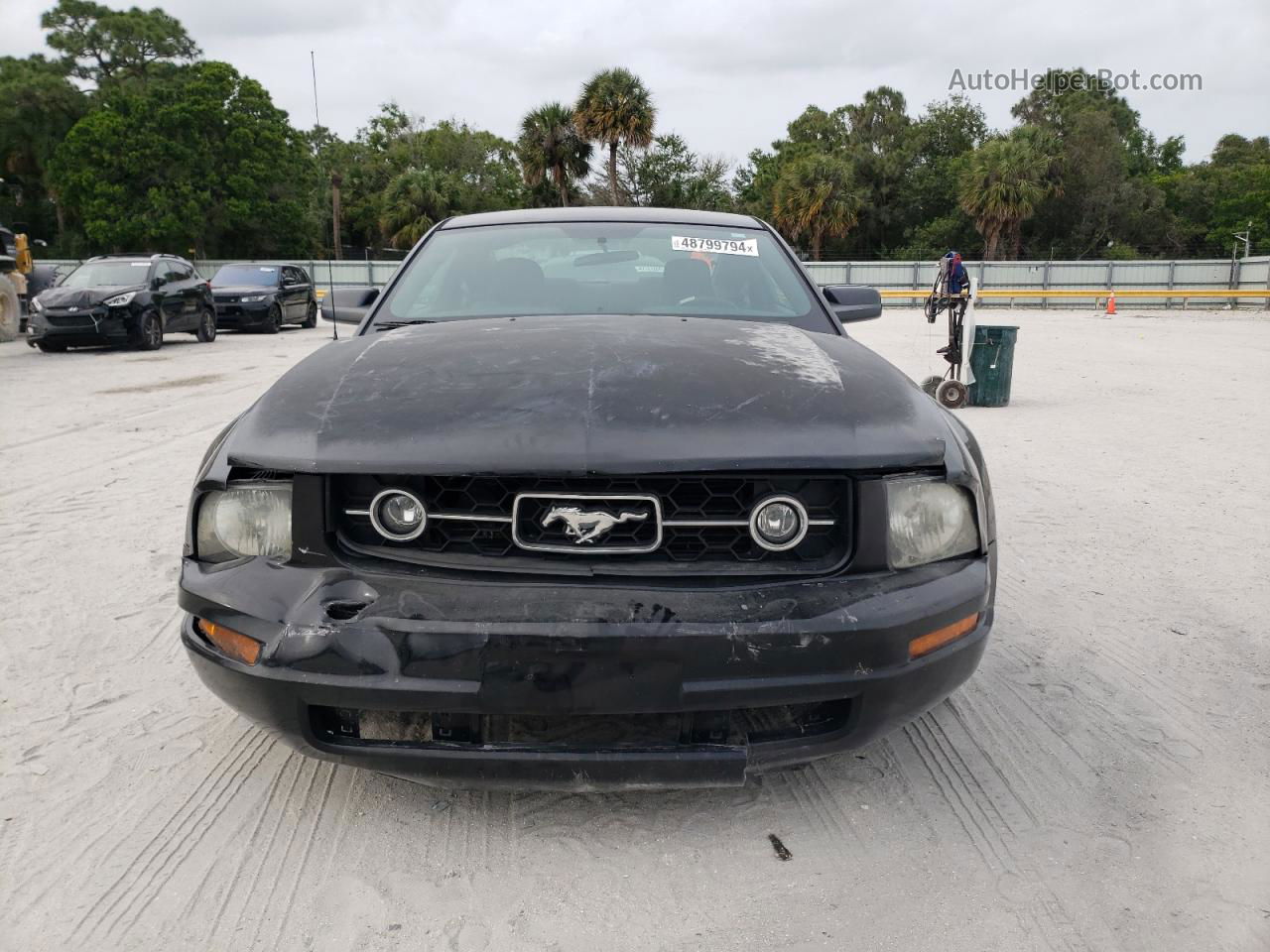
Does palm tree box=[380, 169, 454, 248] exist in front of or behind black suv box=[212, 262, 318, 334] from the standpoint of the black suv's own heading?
behind

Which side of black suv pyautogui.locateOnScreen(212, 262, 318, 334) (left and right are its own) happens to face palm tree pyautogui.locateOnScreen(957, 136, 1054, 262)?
back

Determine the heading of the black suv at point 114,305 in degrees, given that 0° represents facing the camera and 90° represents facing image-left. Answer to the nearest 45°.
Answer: approximately 45°

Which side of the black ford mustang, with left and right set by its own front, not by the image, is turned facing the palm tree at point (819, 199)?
back

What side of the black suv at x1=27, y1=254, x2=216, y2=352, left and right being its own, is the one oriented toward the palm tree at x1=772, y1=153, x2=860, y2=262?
back

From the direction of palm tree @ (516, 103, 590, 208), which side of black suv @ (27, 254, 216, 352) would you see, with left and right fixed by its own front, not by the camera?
back

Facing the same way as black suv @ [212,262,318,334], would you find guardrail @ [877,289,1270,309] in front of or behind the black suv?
behind

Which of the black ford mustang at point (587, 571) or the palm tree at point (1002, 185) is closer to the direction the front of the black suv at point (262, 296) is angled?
the black ford mustang

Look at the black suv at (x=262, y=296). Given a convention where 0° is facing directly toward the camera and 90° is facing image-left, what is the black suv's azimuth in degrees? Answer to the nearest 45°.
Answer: approximately 45°

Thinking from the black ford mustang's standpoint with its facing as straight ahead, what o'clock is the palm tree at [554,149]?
The palm tree is roughly at 6 o'clock from the black ford mustang.

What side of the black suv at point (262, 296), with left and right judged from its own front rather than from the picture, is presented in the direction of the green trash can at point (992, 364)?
left
